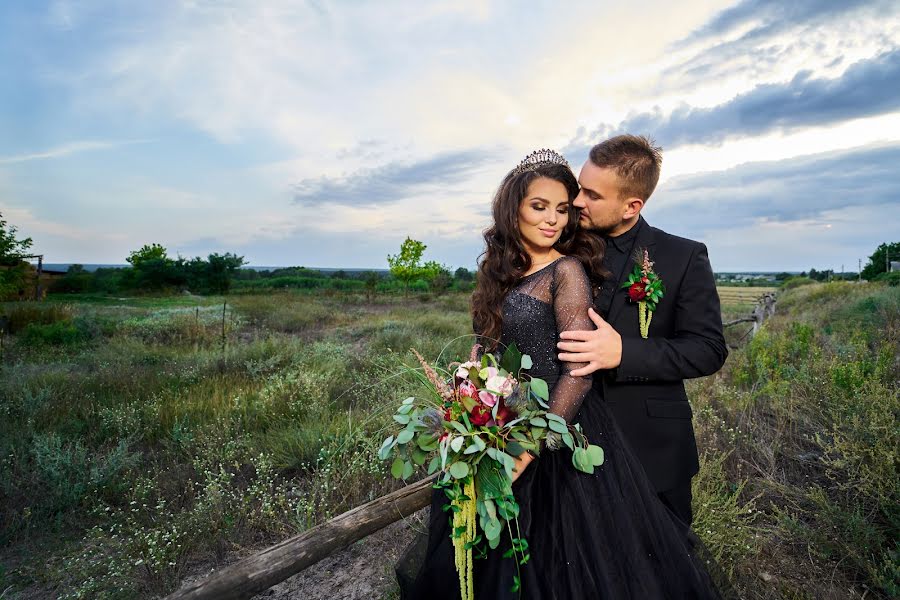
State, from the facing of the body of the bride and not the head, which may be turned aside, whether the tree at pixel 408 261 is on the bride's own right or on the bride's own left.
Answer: on the bride's own right

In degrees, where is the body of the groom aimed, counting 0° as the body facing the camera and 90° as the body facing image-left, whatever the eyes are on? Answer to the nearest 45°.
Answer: approximately 45°

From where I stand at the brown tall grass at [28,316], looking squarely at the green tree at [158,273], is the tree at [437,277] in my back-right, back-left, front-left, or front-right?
front-right

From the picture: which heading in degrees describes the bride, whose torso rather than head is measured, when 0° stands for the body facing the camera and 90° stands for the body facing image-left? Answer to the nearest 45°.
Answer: approximately 45°

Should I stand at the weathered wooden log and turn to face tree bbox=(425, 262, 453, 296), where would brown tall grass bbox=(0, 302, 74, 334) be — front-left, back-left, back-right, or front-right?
front-left

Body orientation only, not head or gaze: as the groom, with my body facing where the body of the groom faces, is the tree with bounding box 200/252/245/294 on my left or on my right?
on my right

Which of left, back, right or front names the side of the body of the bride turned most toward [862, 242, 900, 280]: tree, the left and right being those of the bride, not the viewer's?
back

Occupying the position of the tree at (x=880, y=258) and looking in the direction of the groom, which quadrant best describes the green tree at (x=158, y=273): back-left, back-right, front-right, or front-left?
front-right

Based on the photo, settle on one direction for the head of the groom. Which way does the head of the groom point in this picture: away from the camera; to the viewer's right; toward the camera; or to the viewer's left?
to the viewer's left

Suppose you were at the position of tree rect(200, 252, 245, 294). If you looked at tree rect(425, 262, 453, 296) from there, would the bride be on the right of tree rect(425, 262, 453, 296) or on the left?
right

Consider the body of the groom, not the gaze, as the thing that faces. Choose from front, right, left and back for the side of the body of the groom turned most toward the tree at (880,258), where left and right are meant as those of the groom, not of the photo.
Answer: back
